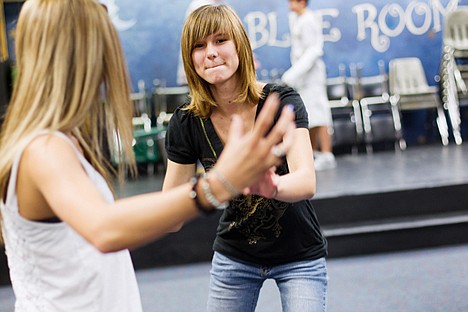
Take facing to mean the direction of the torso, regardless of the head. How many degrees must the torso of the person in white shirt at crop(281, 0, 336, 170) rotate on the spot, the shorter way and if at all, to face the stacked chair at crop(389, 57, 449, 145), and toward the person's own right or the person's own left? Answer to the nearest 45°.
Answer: approximately 135° to the person's own right

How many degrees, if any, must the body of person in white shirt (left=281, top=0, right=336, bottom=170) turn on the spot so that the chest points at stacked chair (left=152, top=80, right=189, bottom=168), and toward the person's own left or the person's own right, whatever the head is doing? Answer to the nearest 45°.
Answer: approximately 45° to the person's own right

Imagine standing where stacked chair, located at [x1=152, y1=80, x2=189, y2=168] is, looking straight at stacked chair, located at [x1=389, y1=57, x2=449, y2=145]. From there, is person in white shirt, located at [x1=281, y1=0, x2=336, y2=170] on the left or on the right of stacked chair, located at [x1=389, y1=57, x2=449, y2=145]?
right

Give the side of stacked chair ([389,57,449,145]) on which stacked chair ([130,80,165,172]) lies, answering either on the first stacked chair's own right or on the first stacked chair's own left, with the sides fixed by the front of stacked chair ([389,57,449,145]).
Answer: on the first stacked chair's own right

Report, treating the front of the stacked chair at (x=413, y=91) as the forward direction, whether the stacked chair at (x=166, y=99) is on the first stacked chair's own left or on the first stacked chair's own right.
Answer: on the first stacked chair's own right

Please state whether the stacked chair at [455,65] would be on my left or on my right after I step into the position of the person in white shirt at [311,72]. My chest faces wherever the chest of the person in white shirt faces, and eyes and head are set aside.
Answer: on my right

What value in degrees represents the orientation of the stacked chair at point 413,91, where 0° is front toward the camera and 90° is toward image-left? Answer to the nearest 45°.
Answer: approximately 315°

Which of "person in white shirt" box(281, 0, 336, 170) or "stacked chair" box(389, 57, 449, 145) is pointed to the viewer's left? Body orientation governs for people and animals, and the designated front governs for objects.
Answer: the person in white shirt

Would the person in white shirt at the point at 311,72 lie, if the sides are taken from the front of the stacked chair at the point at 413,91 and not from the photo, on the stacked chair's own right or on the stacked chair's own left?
on the stacked chair's own right
